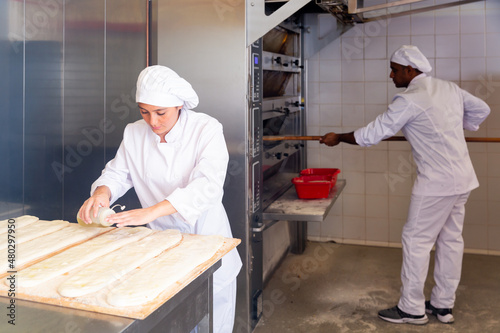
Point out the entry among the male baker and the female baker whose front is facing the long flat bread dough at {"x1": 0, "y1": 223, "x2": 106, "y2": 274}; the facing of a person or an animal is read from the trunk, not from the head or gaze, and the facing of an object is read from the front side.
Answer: the female baker

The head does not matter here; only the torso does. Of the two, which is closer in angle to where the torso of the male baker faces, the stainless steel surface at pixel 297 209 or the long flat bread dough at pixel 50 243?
the stainless steel surface

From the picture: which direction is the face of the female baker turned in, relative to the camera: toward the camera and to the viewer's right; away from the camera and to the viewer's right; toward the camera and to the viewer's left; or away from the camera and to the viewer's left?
toward the camera and to the viewer's left

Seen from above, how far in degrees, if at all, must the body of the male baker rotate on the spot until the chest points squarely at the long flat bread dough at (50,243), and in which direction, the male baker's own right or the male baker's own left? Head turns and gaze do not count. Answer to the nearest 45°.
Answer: approximately 90° to the male baker's own left

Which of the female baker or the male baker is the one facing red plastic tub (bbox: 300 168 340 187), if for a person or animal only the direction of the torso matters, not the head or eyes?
the male baker

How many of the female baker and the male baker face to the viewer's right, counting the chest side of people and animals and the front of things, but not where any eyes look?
0

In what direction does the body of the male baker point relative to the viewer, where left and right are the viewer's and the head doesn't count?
facing away from the viewer and to the left of the viewer

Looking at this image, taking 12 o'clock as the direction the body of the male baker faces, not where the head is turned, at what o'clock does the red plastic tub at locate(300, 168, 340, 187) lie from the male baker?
The red plastic tub is roughly at 12 o'clock from the male baker.

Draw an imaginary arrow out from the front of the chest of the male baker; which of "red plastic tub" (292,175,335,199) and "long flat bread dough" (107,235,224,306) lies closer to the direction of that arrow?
the red plastic tub

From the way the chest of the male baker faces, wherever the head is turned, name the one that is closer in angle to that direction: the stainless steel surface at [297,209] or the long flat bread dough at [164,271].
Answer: the stainless steel surface

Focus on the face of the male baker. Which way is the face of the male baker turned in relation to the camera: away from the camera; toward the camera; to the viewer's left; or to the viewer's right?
to the viewer's left
